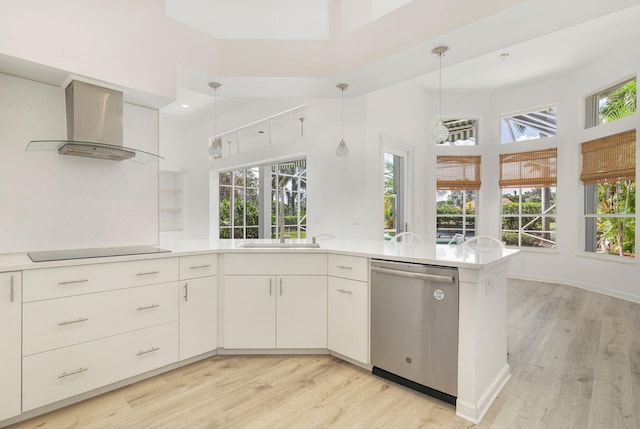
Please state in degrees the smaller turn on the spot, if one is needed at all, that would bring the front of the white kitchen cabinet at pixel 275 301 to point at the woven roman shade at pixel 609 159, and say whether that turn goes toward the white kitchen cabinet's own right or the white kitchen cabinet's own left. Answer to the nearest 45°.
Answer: approximately 90° to the white kitchen cabinet's own left

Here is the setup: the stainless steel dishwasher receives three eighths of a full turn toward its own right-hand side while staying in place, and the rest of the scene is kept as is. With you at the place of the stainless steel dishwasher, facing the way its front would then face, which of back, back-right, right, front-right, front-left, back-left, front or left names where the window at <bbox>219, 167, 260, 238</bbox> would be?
front-left

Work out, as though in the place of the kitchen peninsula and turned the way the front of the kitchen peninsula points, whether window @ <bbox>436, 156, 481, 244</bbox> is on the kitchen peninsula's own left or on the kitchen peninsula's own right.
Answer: on the kitchen peninsula's own left

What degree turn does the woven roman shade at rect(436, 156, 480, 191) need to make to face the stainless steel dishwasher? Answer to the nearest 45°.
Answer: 0° — it already faces it

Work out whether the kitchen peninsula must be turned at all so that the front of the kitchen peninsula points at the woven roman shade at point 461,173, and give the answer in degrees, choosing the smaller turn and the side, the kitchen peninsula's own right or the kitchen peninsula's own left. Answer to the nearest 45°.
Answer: approximately 135° to the kitchen peninsula's own left

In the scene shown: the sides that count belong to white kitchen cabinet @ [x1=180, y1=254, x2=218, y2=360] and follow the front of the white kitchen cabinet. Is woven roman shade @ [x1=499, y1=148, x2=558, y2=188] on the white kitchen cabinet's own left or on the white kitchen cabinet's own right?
on the white kitchen cabinet's own left

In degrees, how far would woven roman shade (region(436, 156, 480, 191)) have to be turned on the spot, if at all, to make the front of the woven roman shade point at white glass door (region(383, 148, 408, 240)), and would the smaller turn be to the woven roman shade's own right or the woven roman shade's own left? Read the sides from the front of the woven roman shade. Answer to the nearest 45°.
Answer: approximately 45° to the woven roman shade's own right

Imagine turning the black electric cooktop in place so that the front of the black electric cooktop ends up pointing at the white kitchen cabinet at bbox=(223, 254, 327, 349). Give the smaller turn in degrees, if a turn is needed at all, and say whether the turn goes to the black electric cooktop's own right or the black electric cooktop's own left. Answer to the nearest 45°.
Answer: approximately 45° to the black electric cooktop's own left

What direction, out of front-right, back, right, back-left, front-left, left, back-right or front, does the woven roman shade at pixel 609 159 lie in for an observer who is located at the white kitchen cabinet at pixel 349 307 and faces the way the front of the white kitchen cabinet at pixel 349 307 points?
back

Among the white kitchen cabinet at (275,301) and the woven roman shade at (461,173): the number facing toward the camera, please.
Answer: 2

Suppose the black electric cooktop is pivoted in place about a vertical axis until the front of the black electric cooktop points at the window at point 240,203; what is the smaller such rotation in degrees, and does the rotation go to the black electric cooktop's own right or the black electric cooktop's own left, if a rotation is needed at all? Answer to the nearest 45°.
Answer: approximately 90° to the black electric cooktop's own left
